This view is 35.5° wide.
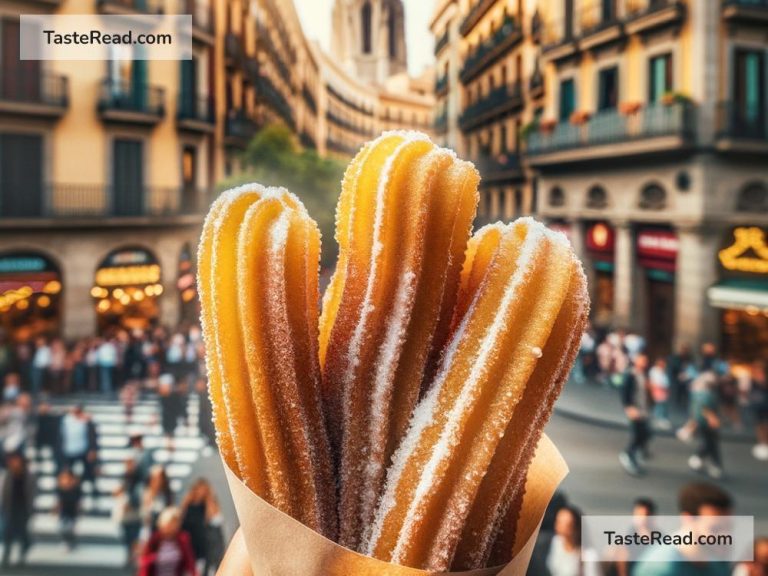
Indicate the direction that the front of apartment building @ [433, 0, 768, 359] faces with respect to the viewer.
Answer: facing the viewer and to the left of the viewer

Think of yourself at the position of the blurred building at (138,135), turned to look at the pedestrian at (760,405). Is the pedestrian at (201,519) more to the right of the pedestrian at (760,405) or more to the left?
right

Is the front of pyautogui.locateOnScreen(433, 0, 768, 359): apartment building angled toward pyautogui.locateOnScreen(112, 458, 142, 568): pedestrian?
yes

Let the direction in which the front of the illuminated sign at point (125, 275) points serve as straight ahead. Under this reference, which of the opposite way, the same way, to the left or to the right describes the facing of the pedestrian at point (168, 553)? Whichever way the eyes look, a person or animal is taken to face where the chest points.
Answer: the same way

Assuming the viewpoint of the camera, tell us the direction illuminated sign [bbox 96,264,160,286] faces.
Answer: facing the viewer

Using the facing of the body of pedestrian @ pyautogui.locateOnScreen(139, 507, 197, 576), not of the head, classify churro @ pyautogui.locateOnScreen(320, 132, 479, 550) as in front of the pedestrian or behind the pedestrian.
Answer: in front

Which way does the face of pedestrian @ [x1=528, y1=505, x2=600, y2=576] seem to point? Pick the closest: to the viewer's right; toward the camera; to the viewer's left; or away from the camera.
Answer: toward the camera

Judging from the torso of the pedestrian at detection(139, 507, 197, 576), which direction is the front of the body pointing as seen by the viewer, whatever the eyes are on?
toward the camera

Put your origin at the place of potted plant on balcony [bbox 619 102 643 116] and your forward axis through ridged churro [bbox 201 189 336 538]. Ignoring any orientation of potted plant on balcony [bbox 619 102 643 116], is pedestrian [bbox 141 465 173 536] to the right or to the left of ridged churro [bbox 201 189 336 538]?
right

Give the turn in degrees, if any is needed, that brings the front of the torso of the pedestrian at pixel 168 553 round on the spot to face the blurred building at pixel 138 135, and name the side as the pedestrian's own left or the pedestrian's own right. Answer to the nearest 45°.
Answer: approximately 180°
